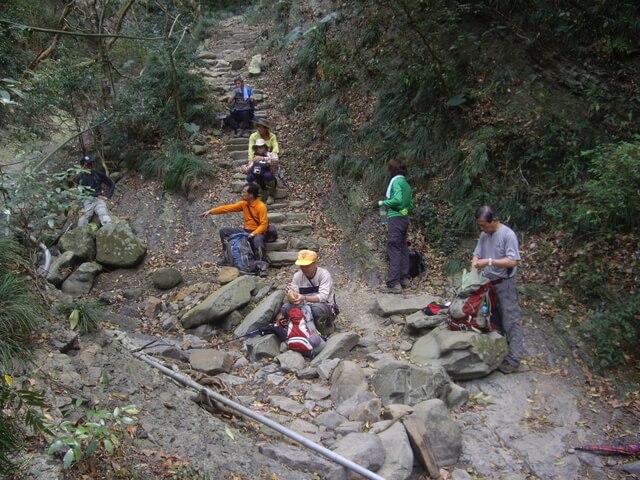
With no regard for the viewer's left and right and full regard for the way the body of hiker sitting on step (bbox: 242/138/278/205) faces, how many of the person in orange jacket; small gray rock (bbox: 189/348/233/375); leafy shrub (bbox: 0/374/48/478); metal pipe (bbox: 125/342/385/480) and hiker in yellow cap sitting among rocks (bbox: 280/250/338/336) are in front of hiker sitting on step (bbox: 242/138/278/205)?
5

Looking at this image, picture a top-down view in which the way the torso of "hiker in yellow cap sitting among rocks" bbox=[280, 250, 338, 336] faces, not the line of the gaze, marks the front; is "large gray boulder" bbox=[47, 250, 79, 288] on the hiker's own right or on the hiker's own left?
on the hiker's own right

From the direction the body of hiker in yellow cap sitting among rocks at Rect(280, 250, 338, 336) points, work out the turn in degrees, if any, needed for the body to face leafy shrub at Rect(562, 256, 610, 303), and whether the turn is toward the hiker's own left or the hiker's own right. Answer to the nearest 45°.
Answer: approximately 135° to the hiker's own left

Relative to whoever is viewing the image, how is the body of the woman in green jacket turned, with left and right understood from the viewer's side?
facing to the left of the viewer

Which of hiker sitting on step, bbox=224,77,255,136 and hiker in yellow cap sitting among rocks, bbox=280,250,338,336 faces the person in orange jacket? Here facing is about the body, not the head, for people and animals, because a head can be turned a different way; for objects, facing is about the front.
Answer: hiker sitting on step, bbox=224,77,255,136

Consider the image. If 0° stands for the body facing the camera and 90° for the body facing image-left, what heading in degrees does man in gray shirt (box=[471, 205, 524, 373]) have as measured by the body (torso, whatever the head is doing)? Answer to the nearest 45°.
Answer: approximately 45°
